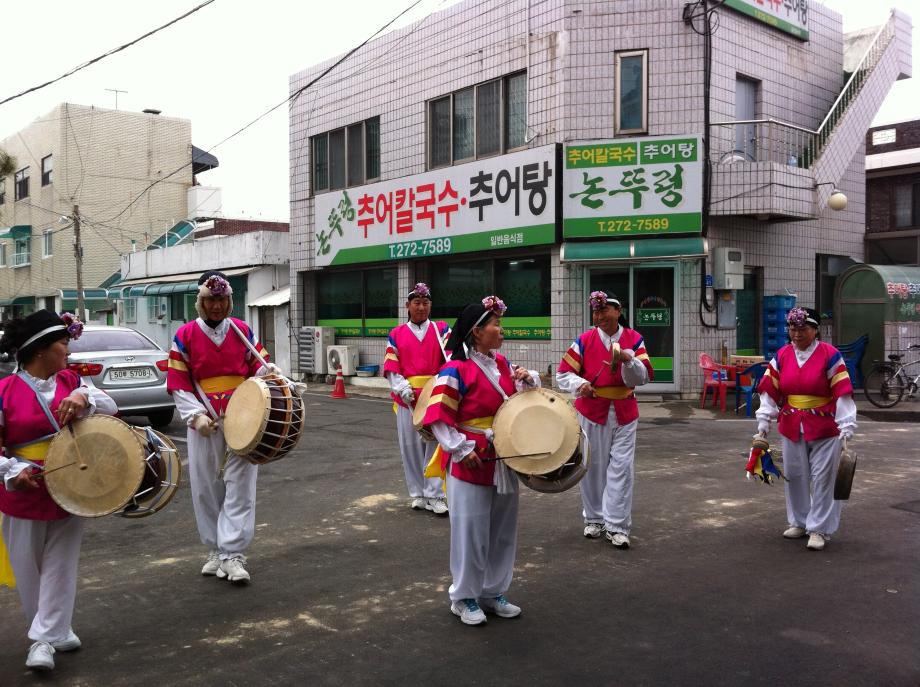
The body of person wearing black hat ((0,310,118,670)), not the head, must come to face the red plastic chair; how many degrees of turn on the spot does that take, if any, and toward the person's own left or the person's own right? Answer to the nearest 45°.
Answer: approximately 90° to the person's own left

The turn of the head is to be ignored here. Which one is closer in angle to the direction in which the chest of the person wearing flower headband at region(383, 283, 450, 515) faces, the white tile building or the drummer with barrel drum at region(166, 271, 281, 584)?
the drummer with barrel drum

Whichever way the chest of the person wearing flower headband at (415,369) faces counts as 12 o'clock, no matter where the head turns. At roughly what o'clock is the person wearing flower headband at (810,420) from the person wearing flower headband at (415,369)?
the person wearing flower headband at (810,420) is roughly at 10 o'clock from the person wearing flower headband at (415,369).

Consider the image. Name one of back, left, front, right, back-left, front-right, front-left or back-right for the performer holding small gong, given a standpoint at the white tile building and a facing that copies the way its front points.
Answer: front

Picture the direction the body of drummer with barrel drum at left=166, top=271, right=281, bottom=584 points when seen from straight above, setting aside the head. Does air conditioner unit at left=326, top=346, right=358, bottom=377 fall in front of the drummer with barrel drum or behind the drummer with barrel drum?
behind

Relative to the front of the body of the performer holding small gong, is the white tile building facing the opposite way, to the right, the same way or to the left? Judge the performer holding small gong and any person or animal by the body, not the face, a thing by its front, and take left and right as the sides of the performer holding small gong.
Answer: the same way

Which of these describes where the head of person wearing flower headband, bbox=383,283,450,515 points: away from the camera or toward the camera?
toward the camera

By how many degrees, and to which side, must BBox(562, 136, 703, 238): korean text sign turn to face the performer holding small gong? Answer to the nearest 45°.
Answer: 0° — it already faces them

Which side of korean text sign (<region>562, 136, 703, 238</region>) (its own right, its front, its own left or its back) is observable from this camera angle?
front

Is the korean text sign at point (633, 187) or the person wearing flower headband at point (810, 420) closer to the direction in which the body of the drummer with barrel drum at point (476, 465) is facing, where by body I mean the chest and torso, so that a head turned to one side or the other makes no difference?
the person wearing flower headband

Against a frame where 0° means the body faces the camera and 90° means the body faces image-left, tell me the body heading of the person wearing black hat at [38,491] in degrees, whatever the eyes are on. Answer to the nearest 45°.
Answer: approximately 315°

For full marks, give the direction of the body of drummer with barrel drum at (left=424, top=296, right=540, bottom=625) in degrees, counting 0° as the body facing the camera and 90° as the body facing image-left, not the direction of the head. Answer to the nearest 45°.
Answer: approximately 315°

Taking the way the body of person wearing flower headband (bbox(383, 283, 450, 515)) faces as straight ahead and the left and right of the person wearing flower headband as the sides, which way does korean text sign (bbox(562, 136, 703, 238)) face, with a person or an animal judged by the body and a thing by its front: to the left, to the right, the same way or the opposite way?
the same way

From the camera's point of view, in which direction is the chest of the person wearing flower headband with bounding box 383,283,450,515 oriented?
toward the camera

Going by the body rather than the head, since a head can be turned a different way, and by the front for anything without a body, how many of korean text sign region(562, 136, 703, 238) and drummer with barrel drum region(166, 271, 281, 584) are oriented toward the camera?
2

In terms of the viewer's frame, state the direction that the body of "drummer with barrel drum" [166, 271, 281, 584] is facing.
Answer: toward the camera

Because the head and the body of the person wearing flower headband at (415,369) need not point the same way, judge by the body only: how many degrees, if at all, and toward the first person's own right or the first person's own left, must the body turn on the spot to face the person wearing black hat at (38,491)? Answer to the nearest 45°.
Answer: approximately 45° to the first person's own right

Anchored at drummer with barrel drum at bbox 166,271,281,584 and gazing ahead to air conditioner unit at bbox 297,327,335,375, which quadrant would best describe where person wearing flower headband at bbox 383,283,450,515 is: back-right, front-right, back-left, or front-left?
front-right
